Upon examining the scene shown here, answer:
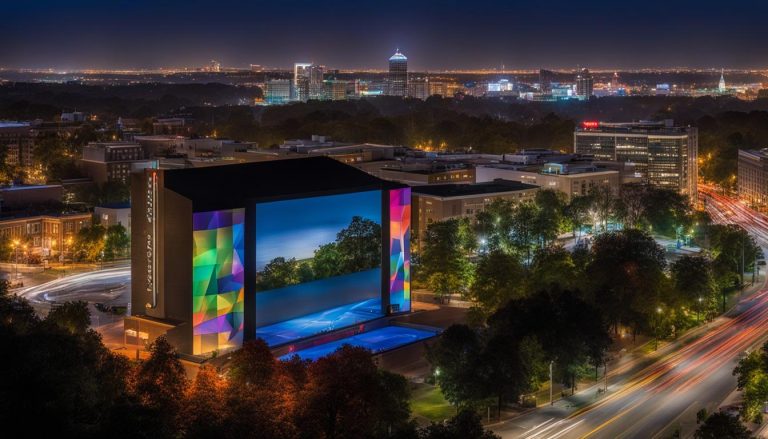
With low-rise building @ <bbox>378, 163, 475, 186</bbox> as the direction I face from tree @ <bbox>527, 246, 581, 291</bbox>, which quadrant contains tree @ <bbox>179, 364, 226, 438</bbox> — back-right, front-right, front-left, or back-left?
back-left

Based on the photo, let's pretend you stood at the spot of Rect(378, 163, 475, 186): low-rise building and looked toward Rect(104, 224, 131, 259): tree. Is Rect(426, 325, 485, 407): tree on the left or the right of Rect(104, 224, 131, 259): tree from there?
left

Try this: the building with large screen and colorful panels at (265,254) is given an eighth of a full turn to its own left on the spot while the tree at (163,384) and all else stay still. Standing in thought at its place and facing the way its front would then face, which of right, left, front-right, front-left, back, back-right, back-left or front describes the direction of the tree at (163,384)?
right

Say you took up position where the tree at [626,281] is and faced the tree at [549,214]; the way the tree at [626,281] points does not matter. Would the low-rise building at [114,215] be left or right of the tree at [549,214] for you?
left

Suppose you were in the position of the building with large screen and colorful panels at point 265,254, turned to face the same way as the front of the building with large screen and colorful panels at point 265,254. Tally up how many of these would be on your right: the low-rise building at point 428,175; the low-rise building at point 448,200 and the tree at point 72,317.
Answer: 1

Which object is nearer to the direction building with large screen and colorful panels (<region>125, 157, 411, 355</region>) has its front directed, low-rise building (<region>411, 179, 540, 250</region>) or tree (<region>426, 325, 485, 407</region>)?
the tree

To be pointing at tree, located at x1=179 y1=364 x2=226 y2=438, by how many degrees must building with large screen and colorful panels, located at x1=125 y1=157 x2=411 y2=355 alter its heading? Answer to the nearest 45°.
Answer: approximately 45° to its right

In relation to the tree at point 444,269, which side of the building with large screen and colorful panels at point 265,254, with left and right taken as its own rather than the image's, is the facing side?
left

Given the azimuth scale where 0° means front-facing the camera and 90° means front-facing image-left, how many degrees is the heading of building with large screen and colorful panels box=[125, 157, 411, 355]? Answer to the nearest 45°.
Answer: approximately 315°
